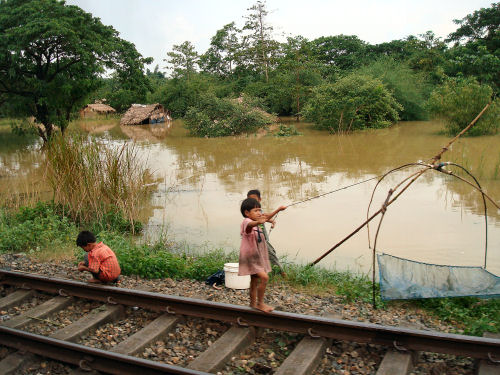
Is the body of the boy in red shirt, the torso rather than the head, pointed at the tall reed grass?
no

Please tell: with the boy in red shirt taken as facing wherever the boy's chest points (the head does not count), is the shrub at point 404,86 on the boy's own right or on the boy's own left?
on the boy's own right

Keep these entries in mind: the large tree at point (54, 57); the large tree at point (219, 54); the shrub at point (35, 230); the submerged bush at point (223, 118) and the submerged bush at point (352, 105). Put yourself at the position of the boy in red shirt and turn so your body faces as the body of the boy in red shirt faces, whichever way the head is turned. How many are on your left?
0

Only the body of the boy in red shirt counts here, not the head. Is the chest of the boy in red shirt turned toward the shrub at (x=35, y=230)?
no

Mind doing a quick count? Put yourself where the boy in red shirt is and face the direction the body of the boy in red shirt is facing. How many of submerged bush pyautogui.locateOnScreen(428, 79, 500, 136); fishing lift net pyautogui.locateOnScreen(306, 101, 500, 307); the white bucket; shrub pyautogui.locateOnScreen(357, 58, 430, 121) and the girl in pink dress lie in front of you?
0

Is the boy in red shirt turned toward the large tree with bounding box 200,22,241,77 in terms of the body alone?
no

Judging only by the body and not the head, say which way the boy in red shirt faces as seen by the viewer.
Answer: to the viewer's left

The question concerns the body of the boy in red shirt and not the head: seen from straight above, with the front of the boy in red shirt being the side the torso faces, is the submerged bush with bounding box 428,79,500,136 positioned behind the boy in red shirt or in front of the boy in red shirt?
behind

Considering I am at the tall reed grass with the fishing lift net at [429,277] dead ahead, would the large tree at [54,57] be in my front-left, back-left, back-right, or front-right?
back-left

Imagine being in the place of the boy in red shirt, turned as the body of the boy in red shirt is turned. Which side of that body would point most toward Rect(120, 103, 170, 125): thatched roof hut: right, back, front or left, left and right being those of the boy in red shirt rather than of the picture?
right

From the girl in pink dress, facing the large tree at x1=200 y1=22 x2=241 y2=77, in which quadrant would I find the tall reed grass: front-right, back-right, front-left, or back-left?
front-left

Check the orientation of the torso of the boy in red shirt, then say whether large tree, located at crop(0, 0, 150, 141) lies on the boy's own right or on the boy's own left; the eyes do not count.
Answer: on the boy's own right

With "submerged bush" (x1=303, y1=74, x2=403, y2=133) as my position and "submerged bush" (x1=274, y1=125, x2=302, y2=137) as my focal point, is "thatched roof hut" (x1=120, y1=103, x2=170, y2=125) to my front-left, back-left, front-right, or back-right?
front-right
